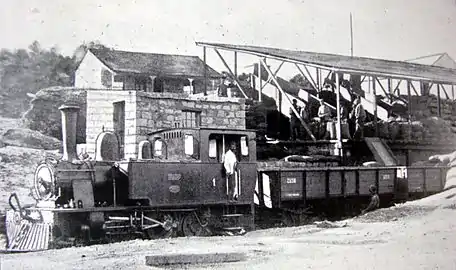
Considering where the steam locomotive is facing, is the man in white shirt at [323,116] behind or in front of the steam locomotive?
behind

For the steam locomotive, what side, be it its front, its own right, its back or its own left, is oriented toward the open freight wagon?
back

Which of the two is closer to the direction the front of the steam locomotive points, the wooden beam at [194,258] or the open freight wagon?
the wooden beam

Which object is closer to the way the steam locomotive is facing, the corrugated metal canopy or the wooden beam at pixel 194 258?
the wooden beam

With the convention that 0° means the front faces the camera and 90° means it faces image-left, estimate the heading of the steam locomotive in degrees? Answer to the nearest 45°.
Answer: approximately 45°

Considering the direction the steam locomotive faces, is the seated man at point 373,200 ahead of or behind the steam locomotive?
behind
